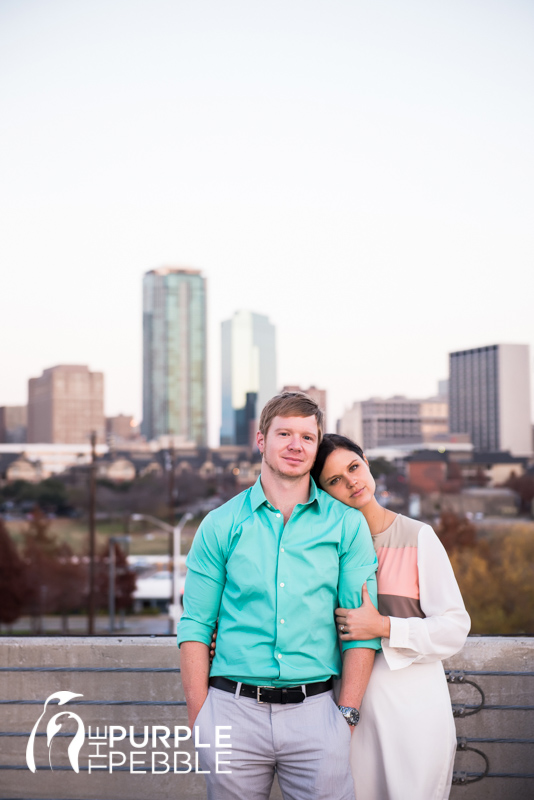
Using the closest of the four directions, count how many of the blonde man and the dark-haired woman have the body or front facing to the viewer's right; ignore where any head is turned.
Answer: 0

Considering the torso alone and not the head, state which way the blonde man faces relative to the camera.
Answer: toward the camera

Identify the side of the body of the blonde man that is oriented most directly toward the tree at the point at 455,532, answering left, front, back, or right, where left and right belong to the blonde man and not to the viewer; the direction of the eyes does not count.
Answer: back

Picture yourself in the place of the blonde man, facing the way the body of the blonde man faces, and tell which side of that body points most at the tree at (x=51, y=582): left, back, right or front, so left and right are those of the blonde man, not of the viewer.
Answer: back

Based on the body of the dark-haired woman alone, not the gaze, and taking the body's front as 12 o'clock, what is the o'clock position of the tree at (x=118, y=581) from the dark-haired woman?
The tree is roughly at 4 o'clock from the dark-haired woman.

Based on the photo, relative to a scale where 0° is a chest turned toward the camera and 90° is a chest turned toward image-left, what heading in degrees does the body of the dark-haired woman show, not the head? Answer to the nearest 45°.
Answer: approximately 45°

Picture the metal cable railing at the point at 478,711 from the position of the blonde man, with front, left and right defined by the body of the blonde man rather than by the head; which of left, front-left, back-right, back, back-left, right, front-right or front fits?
back-left
